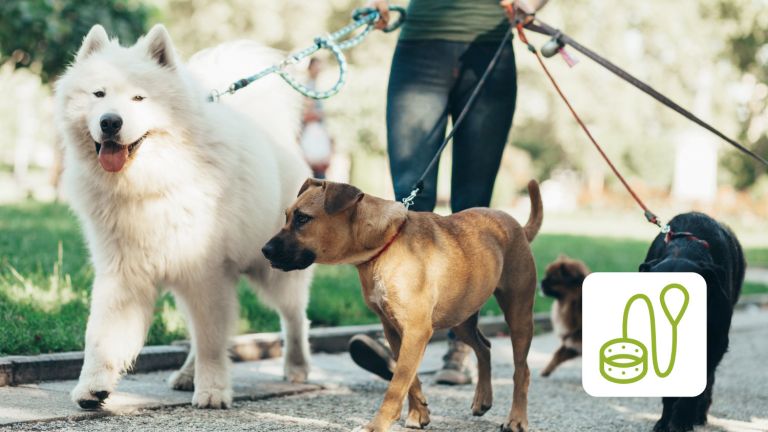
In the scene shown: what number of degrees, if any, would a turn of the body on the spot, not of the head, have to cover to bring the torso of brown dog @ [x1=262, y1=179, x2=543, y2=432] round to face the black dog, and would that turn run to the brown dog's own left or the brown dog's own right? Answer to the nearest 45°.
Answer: approximately 180°

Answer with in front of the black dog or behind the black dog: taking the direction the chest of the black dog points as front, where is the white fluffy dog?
in front

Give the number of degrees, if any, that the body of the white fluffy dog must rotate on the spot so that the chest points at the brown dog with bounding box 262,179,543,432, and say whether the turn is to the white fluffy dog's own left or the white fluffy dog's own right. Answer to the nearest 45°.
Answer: approximately 90° to the white fluffy dog's own left

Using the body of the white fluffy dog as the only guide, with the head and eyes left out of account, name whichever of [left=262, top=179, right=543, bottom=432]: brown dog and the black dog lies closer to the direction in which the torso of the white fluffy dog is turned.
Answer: the brown dog

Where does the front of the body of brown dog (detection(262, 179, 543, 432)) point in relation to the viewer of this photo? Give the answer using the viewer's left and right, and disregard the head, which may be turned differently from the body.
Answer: facing the viewer and to the left of the viewer

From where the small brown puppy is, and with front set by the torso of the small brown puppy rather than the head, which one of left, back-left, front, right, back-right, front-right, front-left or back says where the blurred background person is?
right

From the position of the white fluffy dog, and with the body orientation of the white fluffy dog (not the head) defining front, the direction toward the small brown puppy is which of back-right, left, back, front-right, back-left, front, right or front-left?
back

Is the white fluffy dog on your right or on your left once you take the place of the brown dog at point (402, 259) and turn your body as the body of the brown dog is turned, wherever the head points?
on your right

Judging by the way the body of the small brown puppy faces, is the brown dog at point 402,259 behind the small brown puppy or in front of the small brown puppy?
in front
